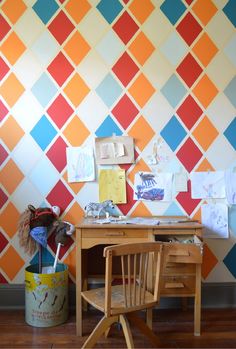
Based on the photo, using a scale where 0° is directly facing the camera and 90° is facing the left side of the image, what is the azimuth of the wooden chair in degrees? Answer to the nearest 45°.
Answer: approximately 135°

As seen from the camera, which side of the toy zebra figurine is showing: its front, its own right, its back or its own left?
right

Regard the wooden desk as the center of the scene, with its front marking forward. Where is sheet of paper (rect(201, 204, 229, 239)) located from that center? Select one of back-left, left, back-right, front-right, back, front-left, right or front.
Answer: back-left

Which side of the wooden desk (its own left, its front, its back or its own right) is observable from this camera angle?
front

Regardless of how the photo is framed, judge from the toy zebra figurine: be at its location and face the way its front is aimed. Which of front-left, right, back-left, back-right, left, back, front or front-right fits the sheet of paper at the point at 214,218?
front

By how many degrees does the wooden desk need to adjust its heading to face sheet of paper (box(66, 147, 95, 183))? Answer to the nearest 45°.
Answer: approximately 135° to its right

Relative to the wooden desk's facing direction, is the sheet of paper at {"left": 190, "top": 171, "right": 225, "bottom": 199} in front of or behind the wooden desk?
behind

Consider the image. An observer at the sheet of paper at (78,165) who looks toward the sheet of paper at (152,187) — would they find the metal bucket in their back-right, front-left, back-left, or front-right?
back-right

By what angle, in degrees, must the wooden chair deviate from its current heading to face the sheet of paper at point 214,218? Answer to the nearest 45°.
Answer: approximately 90° to its right

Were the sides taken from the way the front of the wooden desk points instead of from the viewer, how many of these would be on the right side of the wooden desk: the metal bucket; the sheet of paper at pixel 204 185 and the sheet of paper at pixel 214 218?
1

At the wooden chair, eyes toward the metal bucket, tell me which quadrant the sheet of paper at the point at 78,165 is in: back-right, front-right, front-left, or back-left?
front-right
